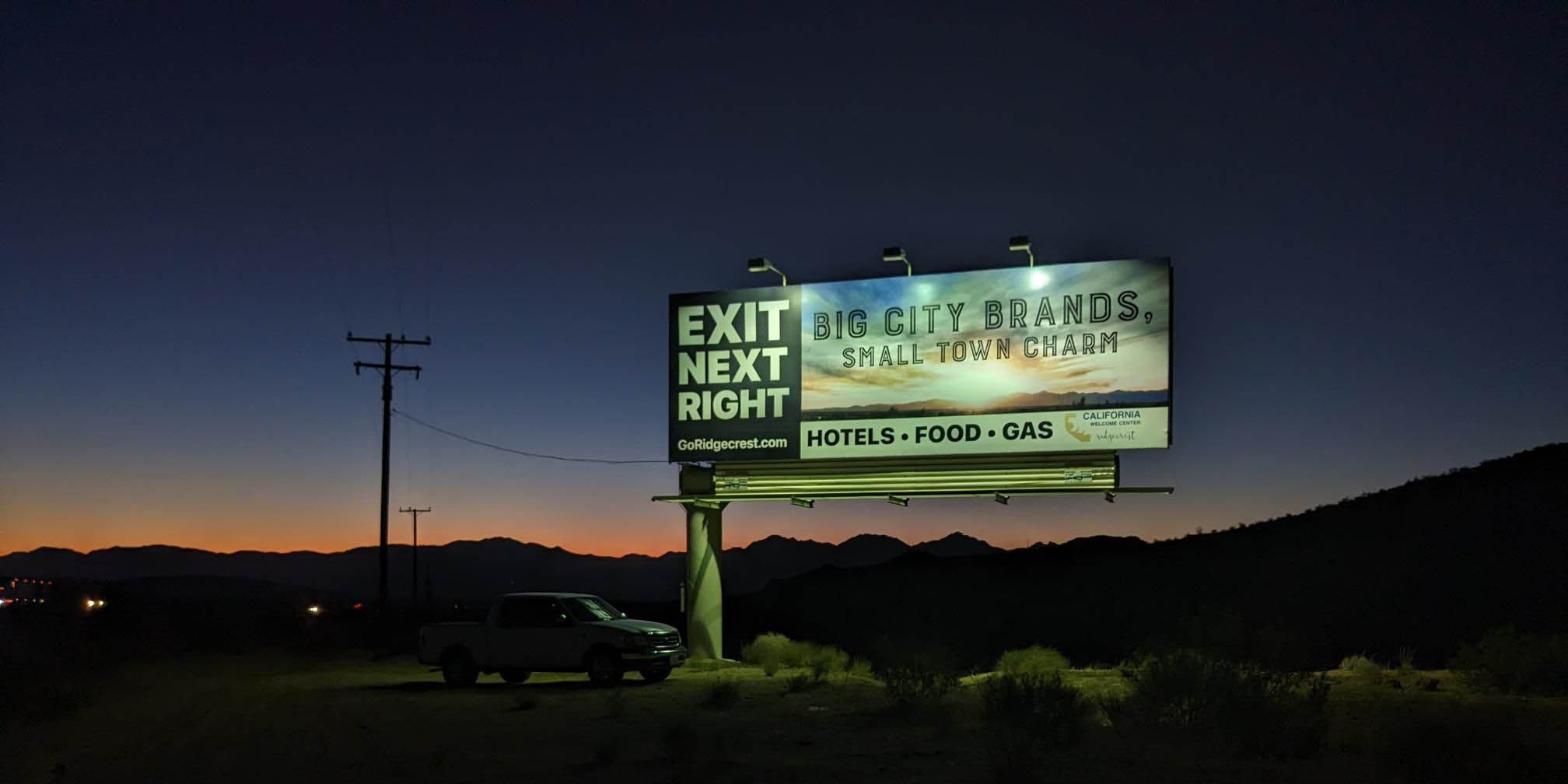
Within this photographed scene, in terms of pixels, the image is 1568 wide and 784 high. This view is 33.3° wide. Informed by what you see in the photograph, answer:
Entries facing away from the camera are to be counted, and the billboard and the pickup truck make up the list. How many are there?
0

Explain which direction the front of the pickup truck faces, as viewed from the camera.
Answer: facing the viewer and to the right of the viewer

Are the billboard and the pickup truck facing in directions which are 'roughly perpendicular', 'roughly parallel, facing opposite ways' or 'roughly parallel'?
roughly perpendicular

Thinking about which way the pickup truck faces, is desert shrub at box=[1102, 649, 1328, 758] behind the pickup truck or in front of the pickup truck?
in front

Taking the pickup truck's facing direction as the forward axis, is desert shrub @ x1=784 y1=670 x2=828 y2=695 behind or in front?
in front
